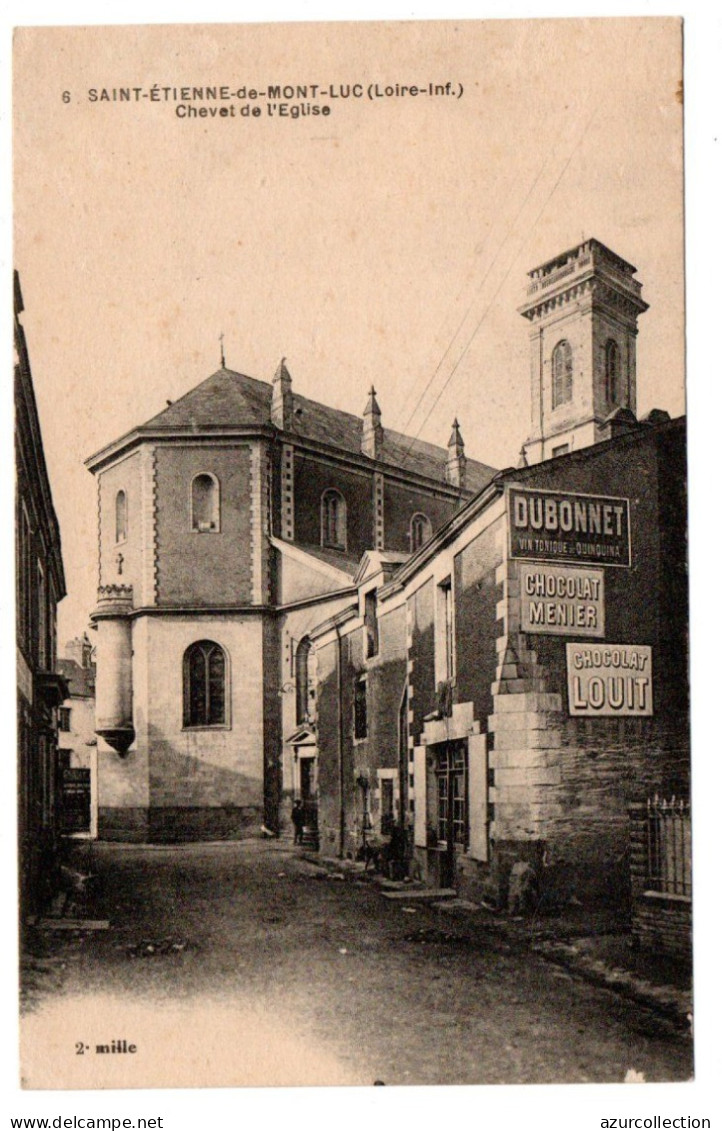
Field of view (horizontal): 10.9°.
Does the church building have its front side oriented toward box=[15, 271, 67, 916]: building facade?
no

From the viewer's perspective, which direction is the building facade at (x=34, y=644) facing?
to the viewer's right

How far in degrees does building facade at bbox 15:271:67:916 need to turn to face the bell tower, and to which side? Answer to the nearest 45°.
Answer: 0° — it already faces it
